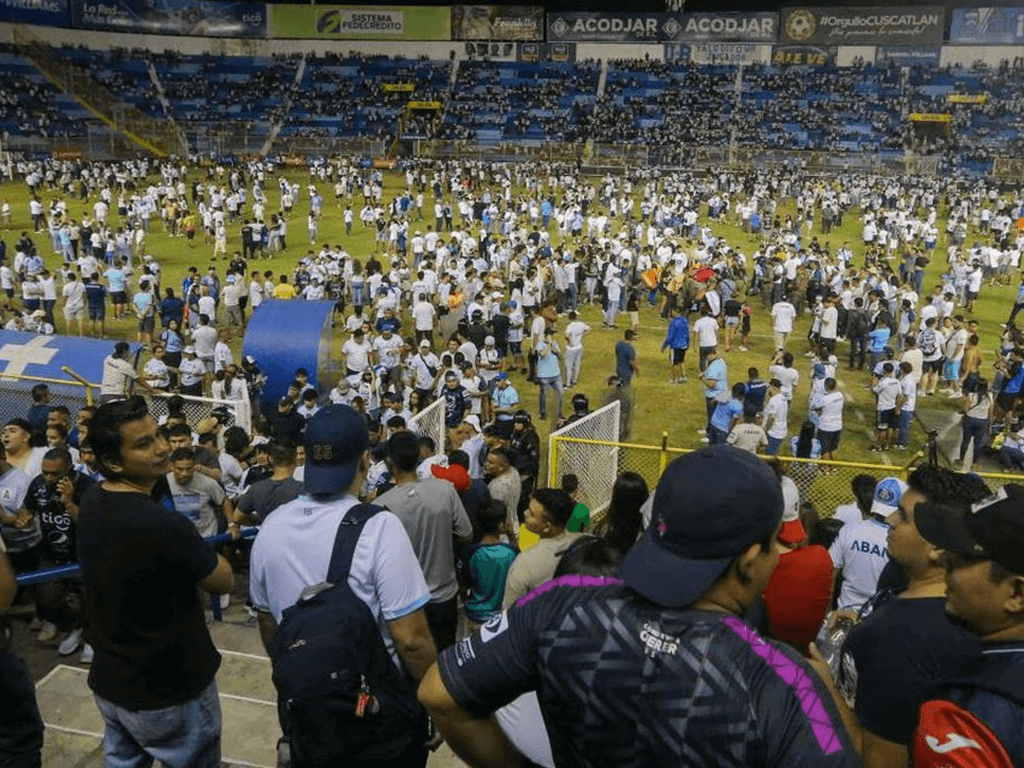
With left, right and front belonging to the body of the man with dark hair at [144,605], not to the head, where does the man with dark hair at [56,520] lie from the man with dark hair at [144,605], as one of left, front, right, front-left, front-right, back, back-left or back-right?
front-left

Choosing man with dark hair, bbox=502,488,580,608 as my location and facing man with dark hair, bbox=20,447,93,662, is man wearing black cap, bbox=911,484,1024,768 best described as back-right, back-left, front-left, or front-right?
back-left

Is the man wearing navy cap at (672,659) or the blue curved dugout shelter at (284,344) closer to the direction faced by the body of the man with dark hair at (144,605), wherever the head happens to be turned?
the blue curved dugout shelter

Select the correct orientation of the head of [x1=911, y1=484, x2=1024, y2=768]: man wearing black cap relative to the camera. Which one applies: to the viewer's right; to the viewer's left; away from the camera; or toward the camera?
to the viewer's left

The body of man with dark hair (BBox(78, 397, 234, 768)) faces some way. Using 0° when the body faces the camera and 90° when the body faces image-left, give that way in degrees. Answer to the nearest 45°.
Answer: approximately 225°

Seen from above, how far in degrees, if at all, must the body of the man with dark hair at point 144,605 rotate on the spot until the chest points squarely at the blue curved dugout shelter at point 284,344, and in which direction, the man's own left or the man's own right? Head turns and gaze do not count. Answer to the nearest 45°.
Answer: approximately 45° to the man's own left

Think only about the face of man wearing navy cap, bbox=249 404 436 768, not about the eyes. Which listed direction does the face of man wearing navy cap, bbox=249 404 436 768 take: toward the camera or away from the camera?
away from the camera

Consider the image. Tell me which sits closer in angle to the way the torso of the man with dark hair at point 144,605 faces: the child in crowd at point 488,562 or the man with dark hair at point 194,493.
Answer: the child in crowd

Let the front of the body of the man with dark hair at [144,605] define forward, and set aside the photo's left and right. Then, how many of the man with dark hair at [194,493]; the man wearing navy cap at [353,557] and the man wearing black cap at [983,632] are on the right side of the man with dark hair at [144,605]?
2

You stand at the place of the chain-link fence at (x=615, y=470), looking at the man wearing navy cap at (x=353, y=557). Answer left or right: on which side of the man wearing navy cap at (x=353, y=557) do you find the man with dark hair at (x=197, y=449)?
right
